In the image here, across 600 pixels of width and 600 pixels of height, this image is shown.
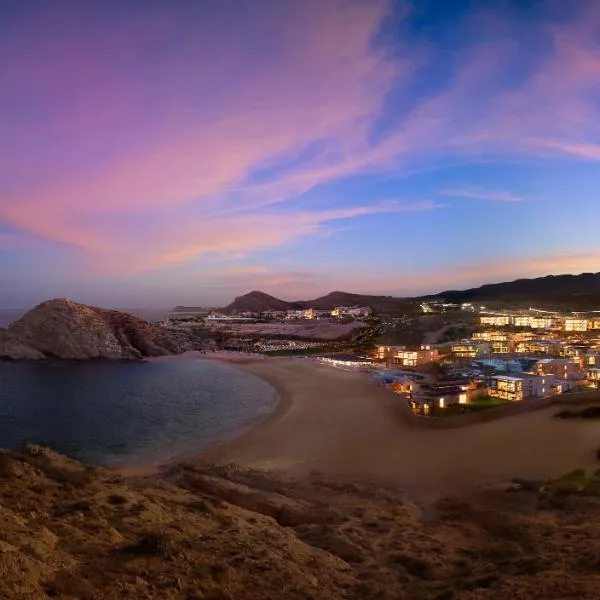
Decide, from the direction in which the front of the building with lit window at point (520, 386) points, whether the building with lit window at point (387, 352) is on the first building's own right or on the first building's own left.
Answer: on the first building's own right

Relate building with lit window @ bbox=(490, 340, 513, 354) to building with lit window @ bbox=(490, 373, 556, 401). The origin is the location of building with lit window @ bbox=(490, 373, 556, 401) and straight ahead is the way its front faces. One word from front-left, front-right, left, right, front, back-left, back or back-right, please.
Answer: back-right

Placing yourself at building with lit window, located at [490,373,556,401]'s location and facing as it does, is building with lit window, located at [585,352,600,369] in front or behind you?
behind

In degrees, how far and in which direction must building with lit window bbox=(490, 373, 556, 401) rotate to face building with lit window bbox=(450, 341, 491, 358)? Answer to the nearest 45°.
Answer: approximately 135° to its right

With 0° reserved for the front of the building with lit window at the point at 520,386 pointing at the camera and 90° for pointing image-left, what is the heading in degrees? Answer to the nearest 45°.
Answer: approximately 45°

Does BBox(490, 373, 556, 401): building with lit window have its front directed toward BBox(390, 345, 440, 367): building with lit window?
no

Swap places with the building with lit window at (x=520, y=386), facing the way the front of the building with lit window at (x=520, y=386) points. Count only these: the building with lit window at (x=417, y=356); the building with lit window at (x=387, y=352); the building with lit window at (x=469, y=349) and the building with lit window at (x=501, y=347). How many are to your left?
0

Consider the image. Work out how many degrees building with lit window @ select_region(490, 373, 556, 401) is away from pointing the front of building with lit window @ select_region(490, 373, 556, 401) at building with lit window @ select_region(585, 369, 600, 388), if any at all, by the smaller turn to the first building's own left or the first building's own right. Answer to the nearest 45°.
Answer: approximately 180°

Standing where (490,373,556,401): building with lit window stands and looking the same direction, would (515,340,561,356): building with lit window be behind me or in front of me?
behind

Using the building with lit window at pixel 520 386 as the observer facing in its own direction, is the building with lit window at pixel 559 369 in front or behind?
behind
